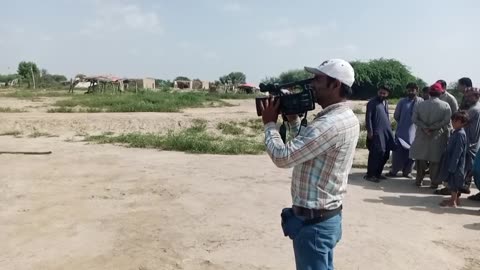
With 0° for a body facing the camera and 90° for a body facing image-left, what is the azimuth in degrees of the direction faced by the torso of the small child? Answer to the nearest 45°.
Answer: approximately 90°

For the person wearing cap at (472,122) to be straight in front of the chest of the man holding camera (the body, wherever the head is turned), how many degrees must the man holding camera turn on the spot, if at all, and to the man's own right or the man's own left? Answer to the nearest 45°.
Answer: approximately 135° to the man's own right

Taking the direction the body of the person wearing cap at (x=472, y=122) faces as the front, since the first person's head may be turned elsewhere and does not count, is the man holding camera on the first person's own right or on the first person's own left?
on the first person's own left

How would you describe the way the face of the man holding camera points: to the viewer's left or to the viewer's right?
to the viewer's left

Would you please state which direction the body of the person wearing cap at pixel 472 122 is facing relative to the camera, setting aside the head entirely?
to the viewer's left

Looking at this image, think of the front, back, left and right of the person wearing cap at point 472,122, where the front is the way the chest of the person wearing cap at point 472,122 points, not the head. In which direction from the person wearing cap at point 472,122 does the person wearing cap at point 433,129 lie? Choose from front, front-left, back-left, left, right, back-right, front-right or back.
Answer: front

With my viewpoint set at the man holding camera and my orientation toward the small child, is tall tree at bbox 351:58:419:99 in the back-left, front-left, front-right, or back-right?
front-left

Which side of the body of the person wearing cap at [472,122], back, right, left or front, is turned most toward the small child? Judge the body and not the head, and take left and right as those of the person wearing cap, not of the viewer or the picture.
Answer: left

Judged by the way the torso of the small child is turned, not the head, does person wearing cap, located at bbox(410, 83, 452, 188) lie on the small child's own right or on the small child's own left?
on the small child's own right

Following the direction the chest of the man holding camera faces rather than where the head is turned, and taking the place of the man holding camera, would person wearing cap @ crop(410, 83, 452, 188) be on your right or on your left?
on your right

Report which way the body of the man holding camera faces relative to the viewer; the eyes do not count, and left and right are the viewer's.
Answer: facing to the left of the viewer
